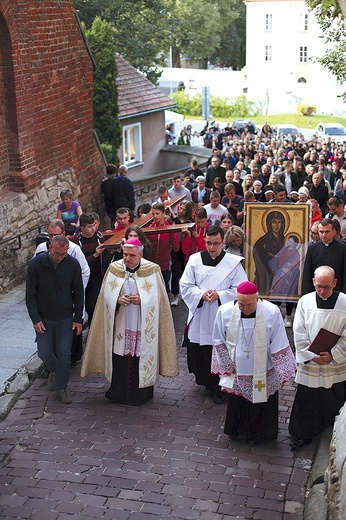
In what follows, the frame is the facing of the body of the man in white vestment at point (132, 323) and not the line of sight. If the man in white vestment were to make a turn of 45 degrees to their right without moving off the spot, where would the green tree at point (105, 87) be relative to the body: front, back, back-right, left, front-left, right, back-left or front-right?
back-right

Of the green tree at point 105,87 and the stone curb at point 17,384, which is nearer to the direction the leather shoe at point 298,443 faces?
the stone curb

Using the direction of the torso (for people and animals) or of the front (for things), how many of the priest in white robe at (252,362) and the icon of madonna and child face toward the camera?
2

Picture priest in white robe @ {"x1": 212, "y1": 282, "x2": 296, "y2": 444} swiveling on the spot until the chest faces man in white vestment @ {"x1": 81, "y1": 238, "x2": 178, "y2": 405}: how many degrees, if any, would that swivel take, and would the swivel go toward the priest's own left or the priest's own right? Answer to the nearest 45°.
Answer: approximately 135° to the priest's own right

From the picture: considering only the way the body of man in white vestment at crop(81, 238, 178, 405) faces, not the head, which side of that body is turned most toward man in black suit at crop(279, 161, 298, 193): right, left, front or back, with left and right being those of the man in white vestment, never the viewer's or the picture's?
back

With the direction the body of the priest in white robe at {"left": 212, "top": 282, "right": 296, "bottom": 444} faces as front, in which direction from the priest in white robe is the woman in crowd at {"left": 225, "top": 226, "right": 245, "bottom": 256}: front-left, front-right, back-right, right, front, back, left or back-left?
back

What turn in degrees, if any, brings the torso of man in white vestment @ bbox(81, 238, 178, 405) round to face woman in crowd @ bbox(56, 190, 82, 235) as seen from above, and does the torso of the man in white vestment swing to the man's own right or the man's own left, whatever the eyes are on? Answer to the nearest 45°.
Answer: approximately 180°

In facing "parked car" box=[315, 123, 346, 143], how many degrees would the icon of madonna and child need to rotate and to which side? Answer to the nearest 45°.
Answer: approximately 180°

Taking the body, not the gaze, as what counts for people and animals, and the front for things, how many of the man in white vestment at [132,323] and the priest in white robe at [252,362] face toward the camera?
2

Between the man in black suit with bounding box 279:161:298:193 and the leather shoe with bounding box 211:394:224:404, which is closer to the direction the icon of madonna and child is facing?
the leather shoe

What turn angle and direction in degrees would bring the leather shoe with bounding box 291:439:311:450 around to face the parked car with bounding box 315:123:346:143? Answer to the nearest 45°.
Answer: approximately 135° to its right
